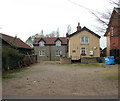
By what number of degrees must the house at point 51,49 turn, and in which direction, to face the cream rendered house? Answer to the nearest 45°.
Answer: approximately 45° to its left

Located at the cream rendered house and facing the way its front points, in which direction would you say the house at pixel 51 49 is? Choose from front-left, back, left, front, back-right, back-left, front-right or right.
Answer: back-right

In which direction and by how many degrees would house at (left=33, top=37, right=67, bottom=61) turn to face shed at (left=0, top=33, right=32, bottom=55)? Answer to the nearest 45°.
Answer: approximately 45° to its right

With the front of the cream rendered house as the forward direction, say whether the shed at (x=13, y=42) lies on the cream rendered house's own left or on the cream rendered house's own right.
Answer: on the cream rendered house's own right

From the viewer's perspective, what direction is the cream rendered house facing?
toward the camera

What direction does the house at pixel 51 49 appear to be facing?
toward the camera

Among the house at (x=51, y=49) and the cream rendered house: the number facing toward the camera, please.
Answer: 2
